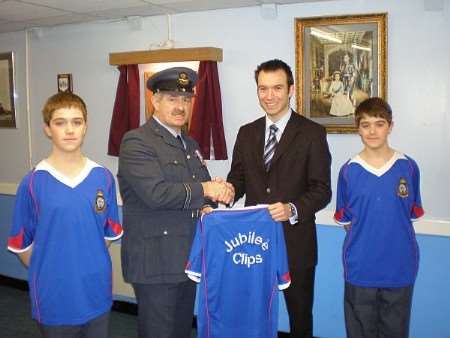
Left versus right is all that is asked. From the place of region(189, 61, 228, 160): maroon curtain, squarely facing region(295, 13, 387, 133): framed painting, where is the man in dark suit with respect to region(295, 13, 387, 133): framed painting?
right

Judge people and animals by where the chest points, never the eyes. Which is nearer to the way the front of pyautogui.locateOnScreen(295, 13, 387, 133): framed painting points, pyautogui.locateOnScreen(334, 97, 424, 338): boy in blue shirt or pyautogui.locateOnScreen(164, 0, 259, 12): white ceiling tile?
the boy in blue shirt

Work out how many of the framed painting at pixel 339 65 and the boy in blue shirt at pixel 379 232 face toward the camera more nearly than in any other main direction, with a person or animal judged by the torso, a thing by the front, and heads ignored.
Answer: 2

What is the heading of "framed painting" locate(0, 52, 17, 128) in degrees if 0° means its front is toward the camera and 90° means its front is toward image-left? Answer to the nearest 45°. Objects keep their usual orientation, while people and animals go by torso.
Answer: approximately 0°
